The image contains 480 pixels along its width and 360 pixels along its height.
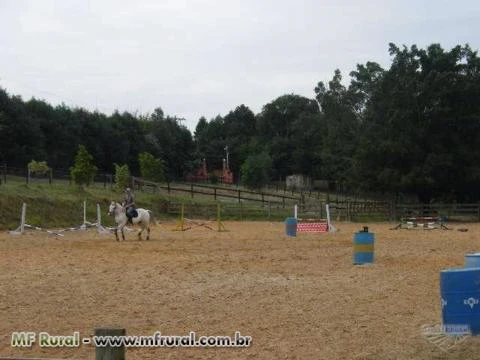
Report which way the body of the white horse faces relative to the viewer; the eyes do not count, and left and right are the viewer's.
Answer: facing to the left of the viewer

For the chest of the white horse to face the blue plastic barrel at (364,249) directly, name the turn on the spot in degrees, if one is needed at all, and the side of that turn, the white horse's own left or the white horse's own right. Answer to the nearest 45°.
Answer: approximately 135° to the white horse's own left

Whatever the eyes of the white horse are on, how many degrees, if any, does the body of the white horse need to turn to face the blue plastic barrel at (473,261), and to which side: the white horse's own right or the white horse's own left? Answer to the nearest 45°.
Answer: approximately 90° to the white horse's own left

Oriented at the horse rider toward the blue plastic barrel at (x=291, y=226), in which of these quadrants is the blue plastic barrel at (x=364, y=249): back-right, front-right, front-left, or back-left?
front-right

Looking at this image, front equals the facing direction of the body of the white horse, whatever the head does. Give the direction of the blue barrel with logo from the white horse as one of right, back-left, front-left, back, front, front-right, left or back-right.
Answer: left

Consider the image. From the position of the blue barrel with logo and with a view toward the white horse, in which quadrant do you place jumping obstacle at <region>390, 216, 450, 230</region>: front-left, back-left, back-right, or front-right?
front-right

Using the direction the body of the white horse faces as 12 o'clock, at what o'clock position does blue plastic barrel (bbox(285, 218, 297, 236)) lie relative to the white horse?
The blue plastic barrel is roughly at 6 o'clock from the white horse.

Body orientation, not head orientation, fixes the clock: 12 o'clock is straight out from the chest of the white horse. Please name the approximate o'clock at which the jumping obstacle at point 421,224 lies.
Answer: The jumping obstacle is roughly at 5 o'clock from the white horse.

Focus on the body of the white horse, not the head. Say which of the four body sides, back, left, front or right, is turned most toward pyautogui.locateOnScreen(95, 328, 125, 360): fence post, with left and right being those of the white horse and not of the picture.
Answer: left
